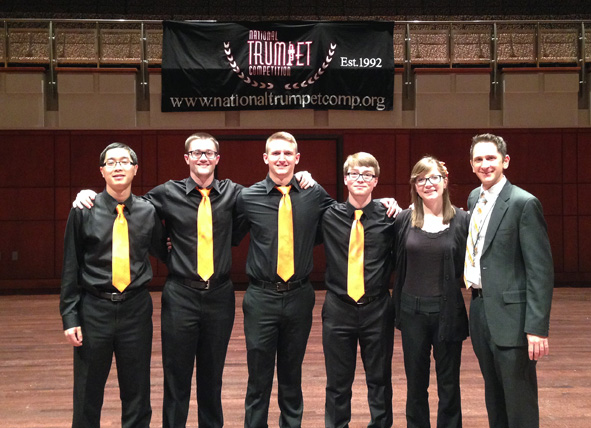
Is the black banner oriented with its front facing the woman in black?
yes

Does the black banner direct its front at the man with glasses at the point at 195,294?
yes

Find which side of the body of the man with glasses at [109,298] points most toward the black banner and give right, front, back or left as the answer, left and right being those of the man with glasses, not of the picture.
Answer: back

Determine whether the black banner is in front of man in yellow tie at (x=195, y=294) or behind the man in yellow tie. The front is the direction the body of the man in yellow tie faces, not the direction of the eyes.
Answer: behind

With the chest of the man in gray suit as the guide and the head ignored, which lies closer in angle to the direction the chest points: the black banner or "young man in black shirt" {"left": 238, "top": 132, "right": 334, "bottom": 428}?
the young man in black shirt

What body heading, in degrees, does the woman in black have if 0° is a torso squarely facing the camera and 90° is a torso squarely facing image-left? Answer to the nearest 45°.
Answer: approximately 0°
